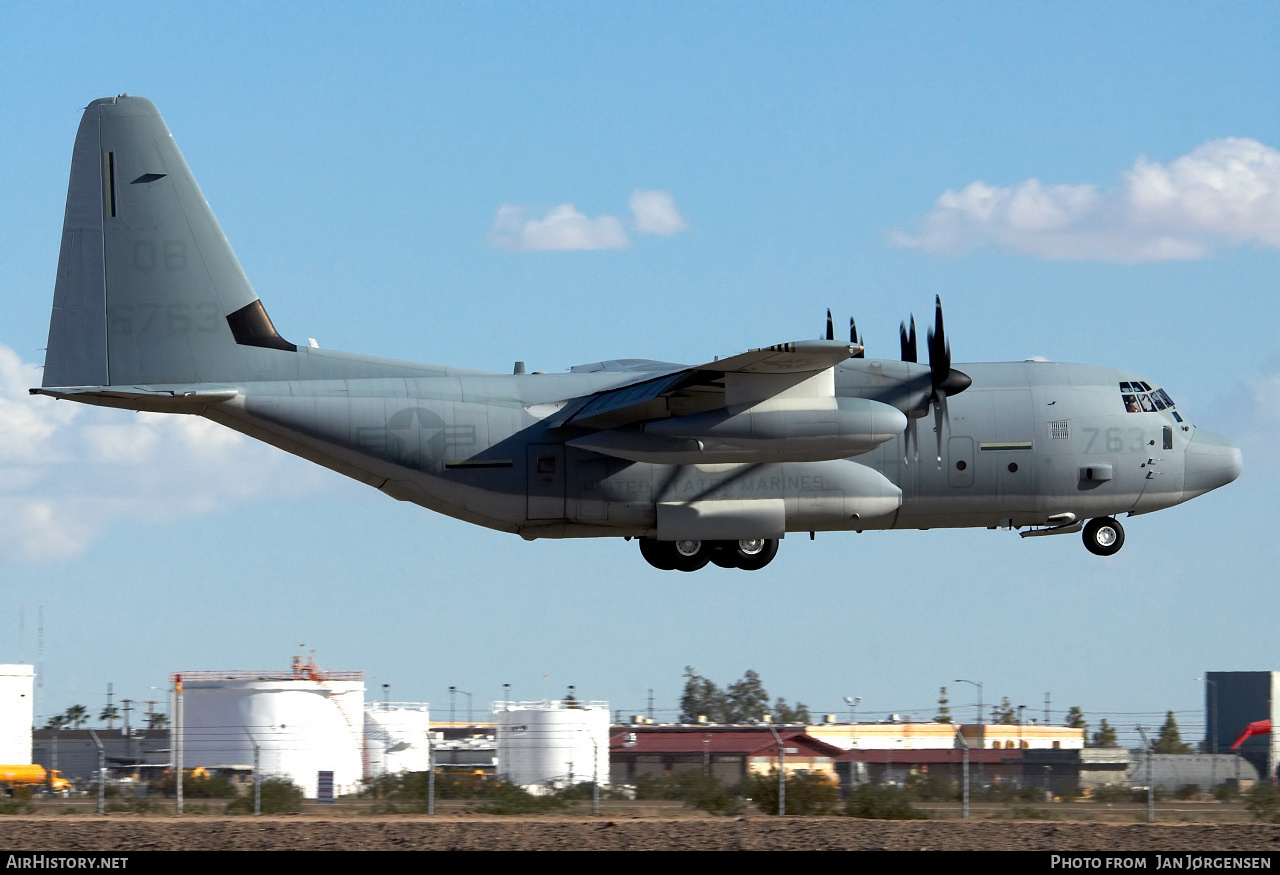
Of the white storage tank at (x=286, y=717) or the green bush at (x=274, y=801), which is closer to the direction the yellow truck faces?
the white storage tank

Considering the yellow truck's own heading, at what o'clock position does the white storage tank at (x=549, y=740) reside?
The white storage tank is roughly at 1 o'clock from the yellow truck.

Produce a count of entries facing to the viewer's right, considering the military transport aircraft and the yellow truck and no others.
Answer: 2

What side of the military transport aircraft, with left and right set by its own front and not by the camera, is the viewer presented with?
right

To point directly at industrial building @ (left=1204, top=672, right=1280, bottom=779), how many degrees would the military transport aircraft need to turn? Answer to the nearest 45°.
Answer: approximately 45° to its left

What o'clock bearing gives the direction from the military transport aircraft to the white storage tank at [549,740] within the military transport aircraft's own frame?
The white storage tank is roughly at 9 o'clock from the military transport aircraft.

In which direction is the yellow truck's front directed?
to the viewer's right
